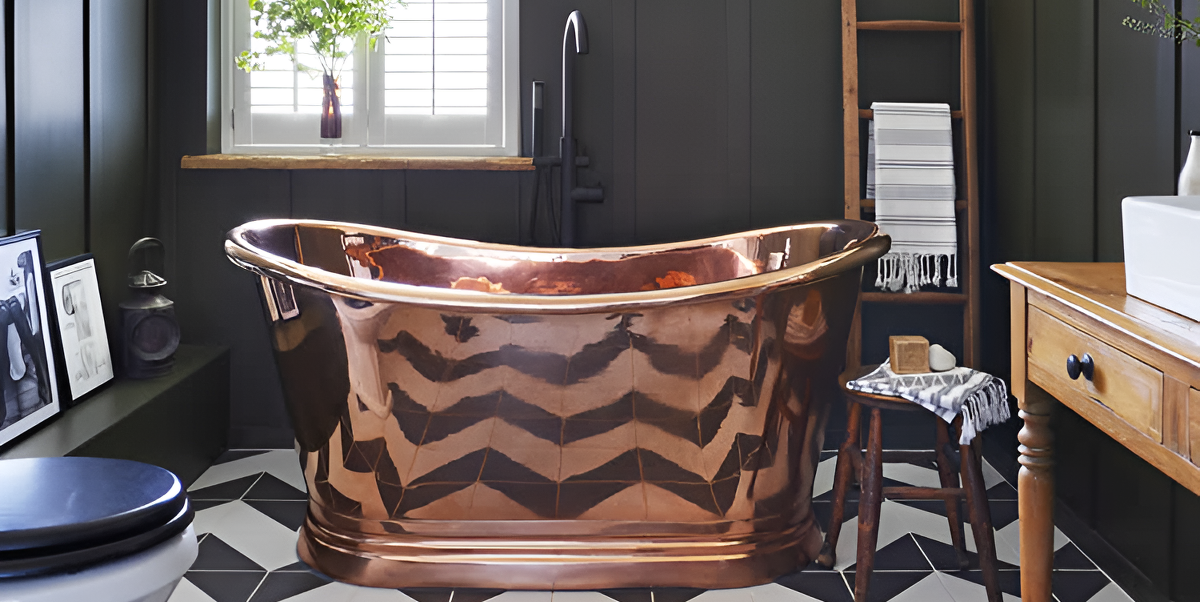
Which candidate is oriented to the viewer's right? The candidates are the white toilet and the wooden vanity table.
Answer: the white toilet

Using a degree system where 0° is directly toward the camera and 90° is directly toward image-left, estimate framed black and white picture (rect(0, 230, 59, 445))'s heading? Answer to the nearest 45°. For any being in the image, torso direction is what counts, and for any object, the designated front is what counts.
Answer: approximately 315°

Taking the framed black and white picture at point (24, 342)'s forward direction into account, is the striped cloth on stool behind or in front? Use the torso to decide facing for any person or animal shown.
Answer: in front

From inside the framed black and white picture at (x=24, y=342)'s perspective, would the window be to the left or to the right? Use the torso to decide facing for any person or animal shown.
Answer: on its left

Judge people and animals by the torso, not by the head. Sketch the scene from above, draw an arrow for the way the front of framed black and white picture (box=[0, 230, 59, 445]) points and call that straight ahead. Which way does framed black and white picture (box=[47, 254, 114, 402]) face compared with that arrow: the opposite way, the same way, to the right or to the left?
the same way

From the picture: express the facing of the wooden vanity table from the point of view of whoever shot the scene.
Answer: facing the viewer and to the left of the viewer

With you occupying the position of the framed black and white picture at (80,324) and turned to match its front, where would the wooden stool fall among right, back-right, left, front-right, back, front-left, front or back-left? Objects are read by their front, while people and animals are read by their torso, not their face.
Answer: front

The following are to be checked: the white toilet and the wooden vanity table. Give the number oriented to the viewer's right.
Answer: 1

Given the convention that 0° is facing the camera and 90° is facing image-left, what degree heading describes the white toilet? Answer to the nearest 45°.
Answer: approximately 270°

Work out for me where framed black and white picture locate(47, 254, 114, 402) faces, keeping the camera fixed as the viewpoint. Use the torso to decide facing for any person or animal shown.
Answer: facing the viewer and to the right of the viewer

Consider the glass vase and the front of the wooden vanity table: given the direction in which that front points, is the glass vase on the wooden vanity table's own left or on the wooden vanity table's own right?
on the wooden vanity table's own right
